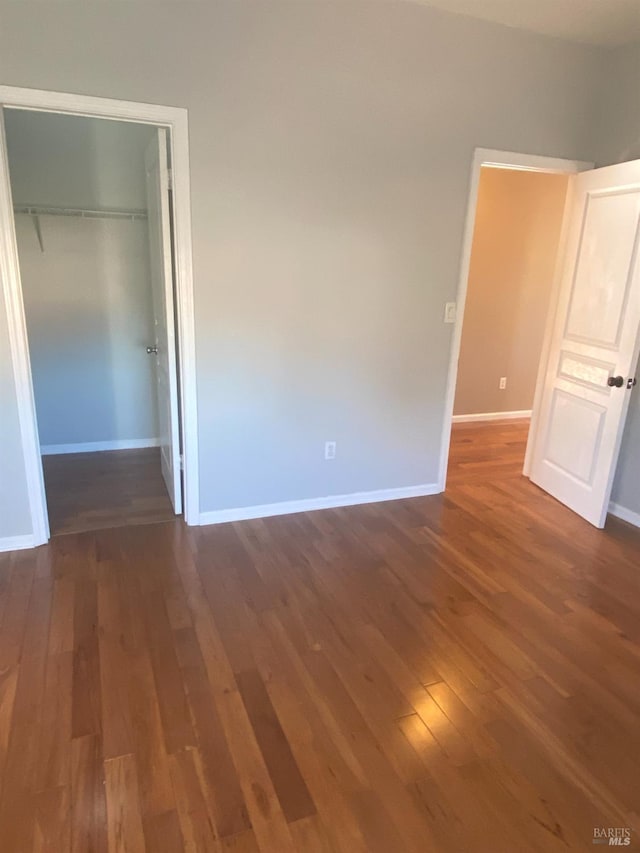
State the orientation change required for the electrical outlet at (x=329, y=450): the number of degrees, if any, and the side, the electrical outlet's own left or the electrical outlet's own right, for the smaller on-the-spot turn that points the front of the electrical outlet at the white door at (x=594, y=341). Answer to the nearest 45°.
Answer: approximately 90° to the electrical outlet's own left

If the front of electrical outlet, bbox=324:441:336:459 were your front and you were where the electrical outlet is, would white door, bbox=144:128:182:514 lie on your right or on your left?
on your right

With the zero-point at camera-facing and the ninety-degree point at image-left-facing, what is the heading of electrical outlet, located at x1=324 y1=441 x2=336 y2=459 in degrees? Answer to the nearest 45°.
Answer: approximately 0°

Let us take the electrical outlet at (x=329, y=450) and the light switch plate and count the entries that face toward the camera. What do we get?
2

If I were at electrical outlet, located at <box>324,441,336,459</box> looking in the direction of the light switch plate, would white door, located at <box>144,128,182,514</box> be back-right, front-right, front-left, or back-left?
back-left

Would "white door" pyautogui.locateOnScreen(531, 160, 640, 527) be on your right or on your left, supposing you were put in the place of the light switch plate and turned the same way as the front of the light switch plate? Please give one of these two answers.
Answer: on your left

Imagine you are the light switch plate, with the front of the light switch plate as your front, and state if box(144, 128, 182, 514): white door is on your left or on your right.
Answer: on your right

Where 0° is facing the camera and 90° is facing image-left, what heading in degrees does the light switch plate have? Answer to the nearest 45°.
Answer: approximately 0°
